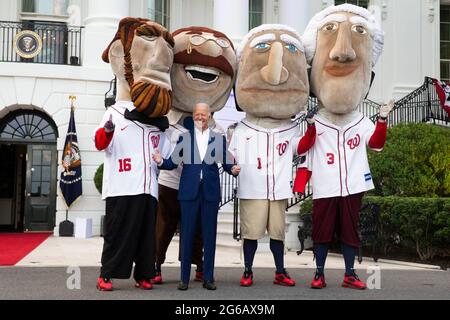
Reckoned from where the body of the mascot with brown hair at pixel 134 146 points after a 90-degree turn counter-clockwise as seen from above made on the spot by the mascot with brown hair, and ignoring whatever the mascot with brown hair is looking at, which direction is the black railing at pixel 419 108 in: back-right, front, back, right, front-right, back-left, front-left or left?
front

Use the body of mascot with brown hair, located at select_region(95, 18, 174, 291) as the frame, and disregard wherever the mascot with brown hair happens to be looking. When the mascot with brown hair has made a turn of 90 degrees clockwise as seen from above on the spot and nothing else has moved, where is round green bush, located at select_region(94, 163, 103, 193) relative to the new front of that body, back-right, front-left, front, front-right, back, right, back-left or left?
back-right

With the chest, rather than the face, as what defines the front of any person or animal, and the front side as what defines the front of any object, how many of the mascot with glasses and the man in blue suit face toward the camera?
2

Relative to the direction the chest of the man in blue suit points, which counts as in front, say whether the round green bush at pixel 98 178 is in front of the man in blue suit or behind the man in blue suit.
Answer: behind

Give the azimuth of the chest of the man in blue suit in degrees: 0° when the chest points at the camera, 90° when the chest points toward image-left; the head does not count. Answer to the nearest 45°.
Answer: approximately 0°

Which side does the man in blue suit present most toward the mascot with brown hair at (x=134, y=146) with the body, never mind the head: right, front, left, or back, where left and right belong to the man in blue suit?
right

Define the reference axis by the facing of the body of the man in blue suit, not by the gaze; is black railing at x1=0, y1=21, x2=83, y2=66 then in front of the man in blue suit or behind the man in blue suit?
behind

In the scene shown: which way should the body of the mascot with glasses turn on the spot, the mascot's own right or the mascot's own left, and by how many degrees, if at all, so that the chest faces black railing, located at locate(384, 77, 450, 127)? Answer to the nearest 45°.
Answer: approximately 135° to the mascot's own left

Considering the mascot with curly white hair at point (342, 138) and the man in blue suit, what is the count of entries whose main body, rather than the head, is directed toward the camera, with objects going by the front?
2
